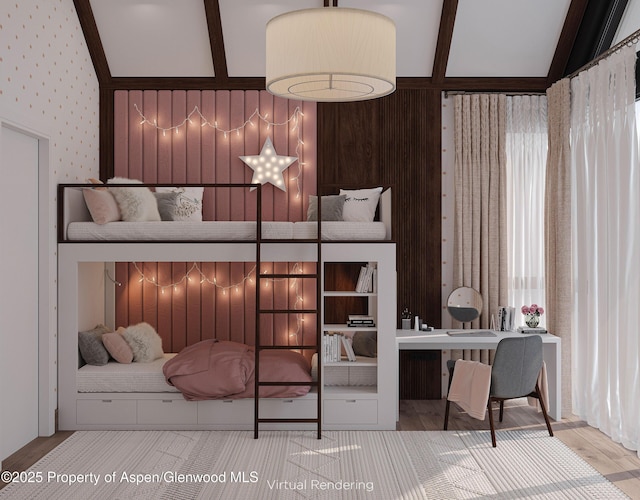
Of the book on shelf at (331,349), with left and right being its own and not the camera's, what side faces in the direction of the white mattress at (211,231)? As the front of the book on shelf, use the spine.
right

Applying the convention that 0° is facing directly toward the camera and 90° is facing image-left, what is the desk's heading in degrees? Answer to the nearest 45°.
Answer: approximately 0°

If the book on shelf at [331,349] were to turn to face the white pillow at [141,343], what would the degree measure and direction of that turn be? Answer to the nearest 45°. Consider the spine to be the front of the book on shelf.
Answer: approximately 90° to its right

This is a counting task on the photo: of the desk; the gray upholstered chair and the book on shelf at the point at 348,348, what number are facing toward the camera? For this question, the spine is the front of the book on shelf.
2

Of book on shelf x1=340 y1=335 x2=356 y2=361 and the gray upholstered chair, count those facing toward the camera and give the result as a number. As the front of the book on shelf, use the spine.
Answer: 1

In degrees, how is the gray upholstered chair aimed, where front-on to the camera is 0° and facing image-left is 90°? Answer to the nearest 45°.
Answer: approximately 135°

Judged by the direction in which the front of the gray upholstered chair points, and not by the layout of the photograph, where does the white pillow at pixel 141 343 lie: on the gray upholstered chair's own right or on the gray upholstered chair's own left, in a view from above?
on the gray upholstered chair's own left
